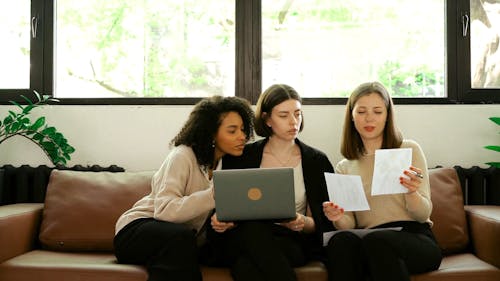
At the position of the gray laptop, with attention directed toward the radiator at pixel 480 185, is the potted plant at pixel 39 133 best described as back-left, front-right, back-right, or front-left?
back-left

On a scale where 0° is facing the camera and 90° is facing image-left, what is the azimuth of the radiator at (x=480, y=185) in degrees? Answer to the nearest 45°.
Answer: approximately 0°

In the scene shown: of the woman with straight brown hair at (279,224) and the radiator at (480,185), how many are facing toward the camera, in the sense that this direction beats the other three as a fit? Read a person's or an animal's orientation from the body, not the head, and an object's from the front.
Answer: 2

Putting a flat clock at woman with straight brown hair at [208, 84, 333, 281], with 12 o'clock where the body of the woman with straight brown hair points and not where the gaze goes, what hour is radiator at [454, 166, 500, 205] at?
The radiator is roughly at 8 o'clock from the woman with straight brown hair.

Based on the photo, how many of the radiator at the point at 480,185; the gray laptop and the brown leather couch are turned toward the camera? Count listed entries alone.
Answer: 2

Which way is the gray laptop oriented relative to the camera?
away from the camera
